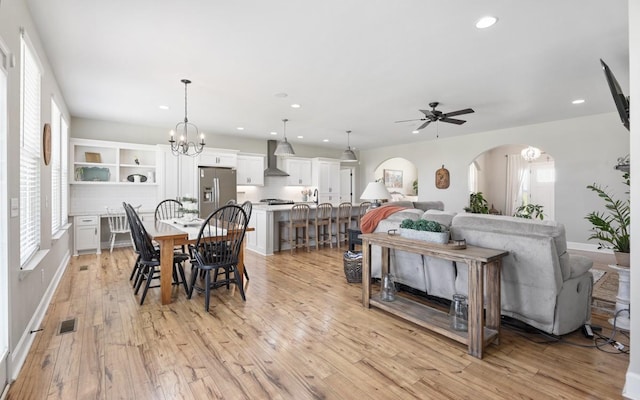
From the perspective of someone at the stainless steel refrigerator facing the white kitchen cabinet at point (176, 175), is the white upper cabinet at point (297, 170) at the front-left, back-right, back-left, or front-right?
back-right

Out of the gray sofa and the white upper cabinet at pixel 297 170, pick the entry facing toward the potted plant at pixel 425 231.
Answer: the white upper cabinet

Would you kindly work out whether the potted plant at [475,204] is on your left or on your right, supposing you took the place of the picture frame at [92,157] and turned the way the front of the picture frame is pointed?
on your left

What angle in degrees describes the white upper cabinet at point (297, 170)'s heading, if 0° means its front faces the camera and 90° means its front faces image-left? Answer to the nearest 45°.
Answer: approximately 0°

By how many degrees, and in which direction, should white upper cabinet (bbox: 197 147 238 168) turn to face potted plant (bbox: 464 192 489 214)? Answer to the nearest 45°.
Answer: approximately 90° to its left

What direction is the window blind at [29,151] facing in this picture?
to the viewer's right

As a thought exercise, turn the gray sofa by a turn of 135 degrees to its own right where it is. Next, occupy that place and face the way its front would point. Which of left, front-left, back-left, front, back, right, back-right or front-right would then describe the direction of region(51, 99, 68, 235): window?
right

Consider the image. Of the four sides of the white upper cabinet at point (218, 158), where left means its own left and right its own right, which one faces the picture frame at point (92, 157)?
right
